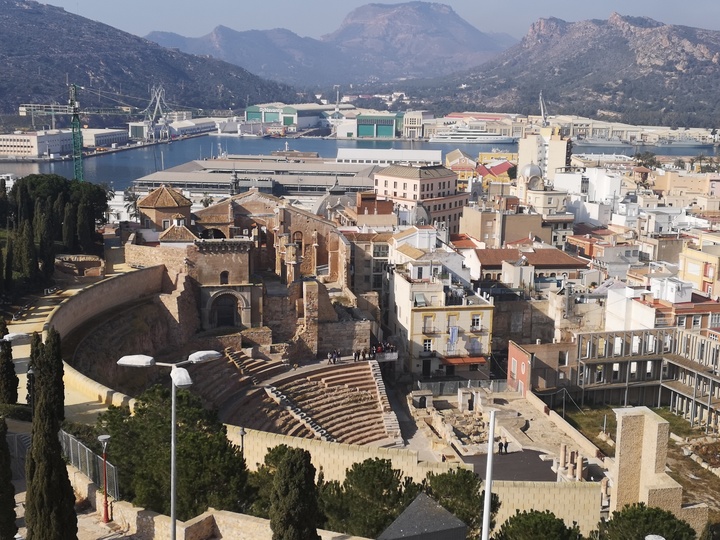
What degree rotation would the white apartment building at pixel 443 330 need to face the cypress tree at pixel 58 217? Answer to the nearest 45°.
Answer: approximately 90° to its right

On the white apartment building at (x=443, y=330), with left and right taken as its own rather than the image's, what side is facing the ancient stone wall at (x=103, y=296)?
right

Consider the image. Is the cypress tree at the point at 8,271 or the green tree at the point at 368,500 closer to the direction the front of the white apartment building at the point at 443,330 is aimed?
the green tree

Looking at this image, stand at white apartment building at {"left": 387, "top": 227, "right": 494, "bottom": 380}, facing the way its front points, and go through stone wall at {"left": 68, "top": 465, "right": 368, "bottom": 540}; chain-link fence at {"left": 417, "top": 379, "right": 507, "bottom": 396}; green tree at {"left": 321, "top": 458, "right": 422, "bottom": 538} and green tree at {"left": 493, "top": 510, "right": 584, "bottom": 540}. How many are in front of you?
4

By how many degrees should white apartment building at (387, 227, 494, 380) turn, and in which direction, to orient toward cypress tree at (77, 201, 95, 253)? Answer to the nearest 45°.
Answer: approximately 90° to its right

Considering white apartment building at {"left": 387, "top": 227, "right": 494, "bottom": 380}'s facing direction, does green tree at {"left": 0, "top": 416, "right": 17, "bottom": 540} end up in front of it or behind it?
in front

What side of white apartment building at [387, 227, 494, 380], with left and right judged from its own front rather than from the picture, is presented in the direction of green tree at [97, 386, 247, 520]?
front

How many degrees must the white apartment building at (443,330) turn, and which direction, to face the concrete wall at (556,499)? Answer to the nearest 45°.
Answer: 0° — it already faces it

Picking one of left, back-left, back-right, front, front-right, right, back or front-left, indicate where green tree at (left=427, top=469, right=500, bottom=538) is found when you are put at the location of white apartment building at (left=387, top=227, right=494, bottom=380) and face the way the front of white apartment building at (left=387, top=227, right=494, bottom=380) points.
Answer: front

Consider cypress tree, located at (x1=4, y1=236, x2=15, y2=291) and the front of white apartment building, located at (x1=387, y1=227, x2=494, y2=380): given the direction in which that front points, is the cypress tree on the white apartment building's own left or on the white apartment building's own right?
on the white apartment building's own right

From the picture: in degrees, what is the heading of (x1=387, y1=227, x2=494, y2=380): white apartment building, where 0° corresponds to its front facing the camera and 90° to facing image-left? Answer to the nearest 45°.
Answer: approximately 0°

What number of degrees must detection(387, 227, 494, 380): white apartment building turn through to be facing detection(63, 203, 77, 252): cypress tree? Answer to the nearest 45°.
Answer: approximately 90° to its right

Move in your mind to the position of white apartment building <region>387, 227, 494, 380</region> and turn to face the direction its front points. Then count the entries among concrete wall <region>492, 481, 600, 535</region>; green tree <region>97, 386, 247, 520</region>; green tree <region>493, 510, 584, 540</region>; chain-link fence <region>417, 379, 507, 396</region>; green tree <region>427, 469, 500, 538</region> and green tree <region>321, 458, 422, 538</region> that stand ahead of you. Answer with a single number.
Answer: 6

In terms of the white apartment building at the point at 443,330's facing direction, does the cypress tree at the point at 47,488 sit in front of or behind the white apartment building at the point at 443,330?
in front

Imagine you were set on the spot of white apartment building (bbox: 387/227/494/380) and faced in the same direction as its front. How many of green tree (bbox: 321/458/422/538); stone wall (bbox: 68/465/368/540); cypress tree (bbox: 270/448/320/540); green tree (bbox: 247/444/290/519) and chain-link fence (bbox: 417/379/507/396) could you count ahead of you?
5

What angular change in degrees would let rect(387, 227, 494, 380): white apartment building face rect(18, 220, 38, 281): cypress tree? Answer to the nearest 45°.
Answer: approximately 90° to its right

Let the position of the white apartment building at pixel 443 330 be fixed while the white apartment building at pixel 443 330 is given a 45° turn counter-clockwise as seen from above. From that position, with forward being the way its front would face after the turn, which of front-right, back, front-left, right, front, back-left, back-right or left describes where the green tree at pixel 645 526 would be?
front-right

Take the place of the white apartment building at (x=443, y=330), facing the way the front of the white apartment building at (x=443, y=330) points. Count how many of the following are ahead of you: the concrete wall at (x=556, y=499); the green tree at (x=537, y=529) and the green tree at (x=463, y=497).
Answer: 3
